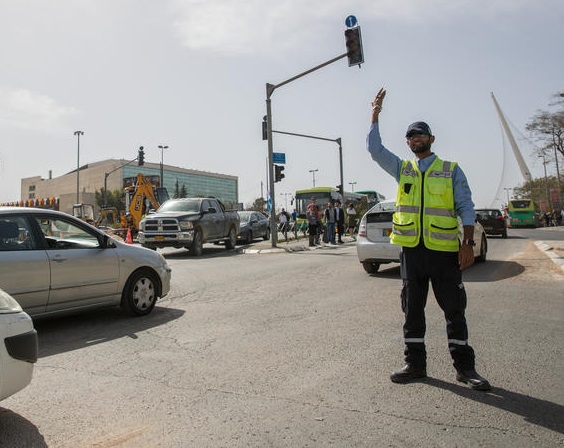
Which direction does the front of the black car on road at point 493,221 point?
away from the camera

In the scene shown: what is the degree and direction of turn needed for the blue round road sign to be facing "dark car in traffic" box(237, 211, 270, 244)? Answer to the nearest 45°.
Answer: approximately 135° to its right

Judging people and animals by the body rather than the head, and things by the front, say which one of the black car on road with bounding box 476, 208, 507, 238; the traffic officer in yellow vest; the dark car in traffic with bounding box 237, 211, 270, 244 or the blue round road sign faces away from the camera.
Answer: the black car on road with bounding box 476, 208, 507, 238

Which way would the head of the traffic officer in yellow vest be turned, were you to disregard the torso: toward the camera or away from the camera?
toward the camera

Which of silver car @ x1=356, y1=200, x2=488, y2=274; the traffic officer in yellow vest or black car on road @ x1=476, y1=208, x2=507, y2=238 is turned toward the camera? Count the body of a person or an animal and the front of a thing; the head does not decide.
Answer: the traffic officer in yellow vest

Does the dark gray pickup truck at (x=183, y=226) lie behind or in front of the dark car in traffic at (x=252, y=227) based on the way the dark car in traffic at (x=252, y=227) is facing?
in front

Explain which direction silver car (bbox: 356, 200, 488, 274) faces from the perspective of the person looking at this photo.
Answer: facing away from the viewer and to the right of the viewer

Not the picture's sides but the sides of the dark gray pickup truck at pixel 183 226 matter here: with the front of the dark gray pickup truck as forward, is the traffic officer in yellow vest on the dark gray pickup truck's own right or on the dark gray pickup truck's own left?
on the dark gray pickup truck's own left

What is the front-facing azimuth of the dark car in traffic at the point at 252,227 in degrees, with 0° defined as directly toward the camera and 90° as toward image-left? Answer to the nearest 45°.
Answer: approximately 45°

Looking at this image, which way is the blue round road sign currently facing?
toward the camera

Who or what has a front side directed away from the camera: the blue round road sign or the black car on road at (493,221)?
the black car on road

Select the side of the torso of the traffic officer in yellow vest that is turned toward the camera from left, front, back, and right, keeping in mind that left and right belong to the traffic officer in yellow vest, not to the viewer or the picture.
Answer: front

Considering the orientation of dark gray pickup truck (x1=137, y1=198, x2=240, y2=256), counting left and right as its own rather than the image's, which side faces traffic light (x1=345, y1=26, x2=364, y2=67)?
left

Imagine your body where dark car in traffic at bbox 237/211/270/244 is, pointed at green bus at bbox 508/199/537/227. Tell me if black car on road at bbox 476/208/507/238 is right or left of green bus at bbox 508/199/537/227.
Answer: right
